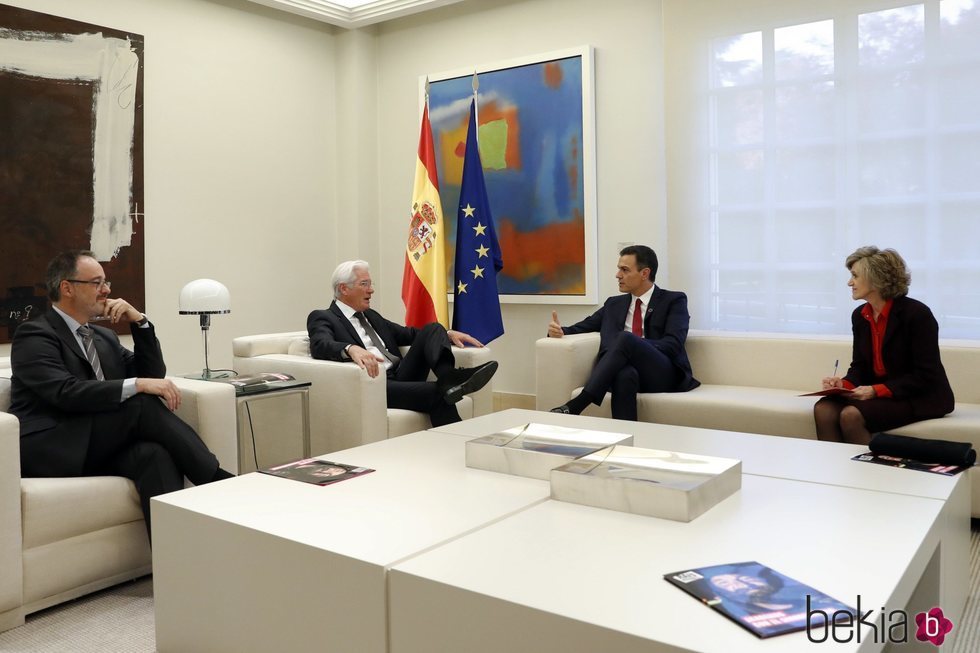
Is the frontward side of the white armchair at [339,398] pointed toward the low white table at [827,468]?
yes

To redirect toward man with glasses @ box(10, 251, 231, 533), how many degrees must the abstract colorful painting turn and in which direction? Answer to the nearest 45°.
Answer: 0° — it already faces them

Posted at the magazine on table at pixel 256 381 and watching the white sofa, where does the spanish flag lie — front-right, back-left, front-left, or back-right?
front-left

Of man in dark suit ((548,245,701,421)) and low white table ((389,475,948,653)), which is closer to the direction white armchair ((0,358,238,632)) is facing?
the low white table

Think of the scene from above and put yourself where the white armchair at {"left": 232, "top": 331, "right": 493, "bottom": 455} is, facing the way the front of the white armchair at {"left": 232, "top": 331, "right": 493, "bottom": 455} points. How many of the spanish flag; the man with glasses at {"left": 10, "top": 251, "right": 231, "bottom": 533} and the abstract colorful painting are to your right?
1

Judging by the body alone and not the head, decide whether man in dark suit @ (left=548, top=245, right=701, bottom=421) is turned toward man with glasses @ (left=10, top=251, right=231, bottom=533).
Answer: yes

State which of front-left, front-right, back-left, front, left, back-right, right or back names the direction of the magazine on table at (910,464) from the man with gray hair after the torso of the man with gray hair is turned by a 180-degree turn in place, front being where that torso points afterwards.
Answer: back

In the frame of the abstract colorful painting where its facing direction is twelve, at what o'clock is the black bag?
The black bag is roughly at 10 o'clock from the abstract colorful painting.

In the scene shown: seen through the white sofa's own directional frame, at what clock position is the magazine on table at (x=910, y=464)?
The magazine on table is roughly at 10 o'clock from the white sofa.

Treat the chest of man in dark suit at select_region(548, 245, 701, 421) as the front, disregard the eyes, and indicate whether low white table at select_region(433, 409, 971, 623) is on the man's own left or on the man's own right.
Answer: on the man's own left

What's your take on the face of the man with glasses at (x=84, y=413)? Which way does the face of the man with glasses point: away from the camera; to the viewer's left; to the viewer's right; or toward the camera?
to the viewer's right

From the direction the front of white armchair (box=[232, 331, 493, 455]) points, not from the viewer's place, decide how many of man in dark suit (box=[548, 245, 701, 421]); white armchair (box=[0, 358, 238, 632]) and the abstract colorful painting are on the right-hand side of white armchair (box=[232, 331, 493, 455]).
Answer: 1

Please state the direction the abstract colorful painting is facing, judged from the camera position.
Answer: facing the viewer and to the left of the viewer

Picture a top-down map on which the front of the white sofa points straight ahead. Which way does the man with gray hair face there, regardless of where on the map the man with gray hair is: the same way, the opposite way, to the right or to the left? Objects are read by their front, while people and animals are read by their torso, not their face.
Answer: to the left

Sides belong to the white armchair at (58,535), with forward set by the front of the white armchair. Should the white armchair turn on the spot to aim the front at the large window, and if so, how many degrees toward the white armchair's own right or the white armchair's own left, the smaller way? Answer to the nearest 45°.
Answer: approximately 45° to the white armchair's own left

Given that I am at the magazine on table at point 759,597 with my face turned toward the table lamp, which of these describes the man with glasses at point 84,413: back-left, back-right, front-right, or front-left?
front-left

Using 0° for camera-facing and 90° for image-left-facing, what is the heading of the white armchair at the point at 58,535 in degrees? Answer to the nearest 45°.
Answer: approximately 315°

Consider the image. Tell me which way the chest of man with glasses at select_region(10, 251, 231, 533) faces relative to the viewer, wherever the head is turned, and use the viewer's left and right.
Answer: facing the viewer and to the right of the viewer

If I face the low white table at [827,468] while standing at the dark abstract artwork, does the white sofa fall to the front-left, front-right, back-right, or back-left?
front-left

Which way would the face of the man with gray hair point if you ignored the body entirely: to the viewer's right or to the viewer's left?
to the viewer's right

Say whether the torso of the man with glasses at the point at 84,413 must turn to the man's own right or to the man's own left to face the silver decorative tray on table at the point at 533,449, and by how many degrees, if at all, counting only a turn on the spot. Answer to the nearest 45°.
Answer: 0° — they already face it
